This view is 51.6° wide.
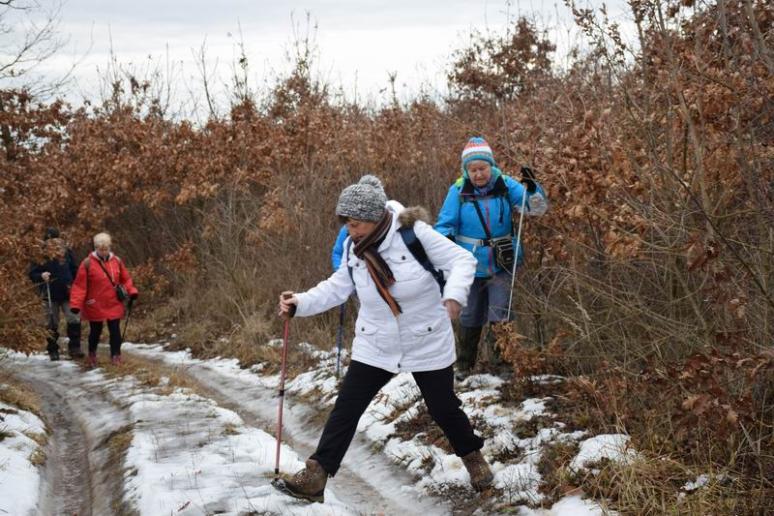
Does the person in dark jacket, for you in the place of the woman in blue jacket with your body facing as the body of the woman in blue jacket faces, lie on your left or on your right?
on your right

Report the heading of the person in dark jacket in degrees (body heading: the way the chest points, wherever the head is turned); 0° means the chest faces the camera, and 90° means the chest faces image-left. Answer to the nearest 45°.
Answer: approximately 0°

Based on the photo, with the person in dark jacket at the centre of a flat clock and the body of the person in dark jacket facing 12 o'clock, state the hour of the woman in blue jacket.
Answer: The woman in blue jacket is roughly at 11 o'clock from the person in dark jacket.

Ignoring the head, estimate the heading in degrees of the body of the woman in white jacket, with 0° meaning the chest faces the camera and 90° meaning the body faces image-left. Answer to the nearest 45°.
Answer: approximately 45°

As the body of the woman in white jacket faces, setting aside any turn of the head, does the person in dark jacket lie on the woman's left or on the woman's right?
on the woman's right

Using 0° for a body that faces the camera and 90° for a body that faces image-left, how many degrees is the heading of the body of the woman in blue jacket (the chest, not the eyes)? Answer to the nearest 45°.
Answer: approximately 0°

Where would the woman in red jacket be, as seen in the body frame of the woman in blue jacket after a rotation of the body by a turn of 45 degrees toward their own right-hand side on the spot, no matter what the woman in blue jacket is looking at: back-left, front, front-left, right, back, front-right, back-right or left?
right

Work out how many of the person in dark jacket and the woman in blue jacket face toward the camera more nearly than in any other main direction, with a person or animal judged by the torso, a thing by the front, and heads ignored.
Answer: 2

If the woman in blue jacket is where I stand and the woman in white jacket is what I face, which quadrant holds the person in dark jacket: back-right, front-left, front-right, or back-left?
back-right

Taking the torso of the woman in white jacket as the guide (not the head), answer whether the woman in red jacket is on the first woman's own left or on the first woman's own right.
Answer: on the first woman's own right
